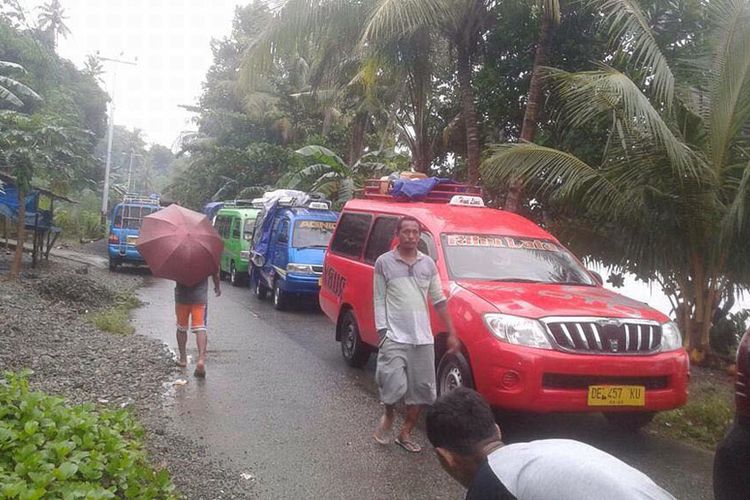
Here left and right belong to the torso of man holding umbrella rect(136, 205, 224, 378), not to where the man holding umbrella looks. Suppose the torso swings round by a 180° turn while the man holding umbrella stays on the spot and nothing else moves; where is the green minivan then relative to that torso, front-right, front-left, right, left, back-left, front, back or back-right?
back

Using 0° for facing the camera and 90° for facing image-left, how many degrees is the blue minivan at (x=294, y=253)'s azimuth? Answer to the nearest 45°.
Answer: approximately 315°

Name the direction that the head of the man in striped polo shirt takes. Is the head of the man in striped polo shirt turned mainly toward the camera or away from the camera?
toward the camera

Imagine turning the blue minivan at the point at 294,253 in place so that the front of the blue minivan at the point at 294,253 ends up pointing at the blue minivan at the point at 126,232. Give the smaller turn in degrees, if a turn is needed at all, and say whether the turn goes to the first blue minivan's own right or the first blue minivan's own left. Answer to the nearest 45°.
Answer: approximately 180°

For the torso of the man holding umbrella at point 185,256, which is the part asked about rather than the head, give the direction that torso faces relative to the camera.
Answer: away from the camera

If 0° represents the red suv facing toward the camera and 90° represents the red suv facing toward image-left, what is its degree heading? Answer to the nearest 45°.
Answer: approximately 315°

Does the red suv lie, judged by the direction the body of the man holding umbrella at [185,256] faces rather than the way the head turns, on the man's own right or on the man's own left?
on the man's own right

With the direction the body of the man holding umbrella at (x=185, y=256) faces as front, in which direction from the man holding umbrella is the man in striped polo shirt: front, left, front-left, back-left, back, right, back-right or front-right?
back-right

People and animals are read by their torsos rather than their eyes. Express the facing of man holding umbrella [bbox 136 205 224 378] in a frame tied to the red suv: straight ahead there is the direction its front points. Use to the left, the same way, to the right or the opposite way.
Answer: the opposite way

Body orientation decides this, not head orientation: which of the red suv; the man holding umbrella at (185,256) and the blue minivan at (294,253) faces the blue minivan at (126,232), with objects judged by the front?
the man holding umbrella

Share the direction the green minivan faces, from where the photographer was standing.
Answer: facing the viewer and to the right of the viewer

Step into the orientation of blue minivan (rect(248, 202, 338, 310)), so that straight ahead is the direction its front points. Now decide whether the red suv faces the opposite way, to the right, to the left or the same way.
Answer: the same way
